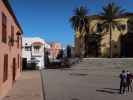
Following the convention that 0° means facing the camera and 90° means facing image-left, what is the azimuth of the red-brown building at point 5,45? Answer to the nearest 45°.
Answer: approximately 270°
